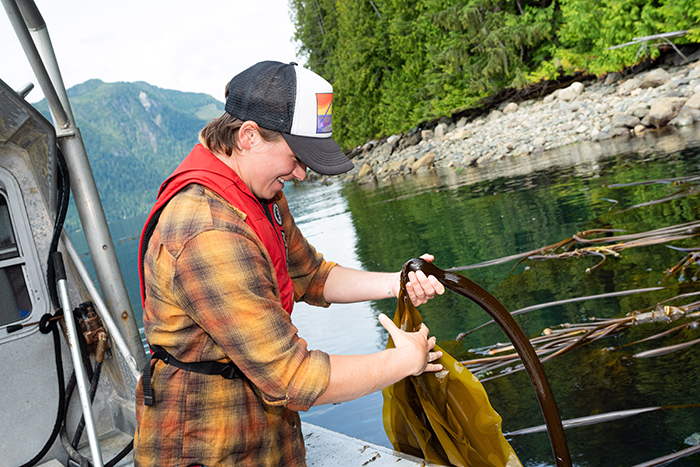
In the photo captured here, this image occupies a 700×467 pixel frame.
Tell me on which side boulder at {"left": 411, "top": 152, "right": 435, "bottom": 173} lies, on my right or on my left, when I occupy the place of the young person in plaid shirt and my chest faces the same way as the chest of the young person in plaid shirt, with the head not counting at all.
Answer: on my left

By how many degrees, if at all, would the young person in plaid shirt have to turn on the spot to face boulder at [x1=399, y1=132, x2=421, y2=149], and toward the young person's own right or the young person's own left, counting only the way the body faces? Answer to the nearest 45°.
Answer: approximately 90° to the young person's own left

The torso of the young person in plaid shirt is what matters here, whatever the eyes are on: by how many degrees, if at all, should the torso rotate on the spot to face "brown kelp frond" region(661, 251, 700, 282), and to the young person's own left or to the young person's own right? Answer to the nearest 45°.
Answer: approximately 45° to the young person's own left

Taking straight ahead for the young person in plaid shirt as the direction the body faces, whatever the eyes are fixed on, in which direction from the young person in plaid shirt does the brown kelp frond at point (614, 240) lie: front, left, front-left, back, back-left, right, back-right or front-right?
front-left

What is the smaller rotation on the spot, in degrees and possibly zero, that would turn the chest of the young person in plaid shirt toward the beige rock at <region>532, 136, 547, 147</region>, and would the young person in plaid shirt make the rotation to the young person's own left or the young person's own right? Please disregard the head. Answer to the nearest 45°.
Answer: approximately 45° to the young person's own left

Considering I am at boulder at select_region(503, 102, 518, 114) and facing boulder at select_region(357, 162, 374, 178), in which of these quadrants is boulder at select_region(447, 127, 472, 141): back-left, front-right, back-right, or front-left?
front-left

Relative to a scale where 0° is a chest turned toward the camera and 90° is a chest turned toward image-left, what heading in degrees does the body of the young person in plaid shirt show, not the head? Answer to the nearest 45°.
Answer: approximately 270°

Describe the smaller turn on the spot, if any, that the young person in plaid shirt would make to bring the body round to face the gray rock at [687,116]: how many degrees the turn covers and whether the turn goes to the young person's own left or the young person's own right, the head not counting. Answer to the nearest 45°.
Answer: approximately 45° to the young person's own left
